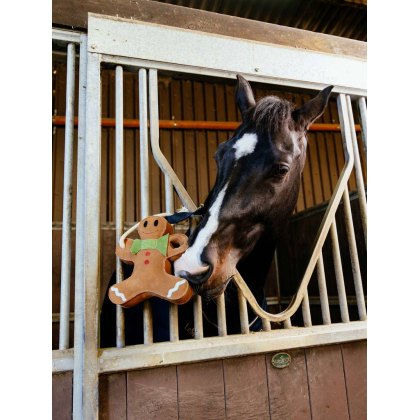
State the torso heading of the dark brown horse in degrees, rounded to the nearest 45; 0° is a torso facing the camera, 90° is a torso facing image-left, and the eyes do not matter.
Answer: approximately 45°
